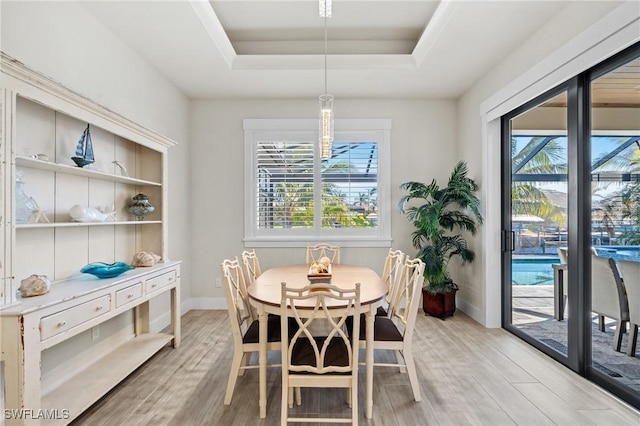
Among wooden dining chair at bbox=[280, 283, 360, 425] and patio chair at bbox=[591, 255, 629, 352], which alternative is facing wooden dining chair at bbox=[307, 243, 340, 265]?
wooden dining chair at bbox=[280, 283, 360, 425]

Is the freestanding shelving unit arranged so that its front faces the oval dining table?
yes

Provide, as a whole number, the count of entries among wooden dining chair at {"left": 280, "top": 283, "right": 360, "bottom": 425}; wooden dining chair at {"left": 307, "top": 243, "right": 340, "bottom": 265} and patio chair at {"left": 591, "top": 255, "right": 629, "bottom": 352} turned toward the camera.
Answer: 1

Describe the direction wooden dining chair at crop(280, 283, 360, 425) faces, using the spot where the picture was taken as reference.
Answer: facing away from the viewer

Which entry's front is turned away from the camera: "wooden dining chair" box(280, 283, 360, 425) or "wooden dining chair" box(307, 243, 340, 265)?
"wooden dining chair" box(280, 283, 360, 425)

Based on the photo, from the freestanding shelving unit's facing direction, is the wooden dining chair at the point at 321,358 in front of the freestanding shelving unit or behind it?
in front

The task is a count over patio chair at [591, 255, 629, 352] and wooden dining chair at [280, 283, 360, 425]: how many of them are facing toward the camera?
0

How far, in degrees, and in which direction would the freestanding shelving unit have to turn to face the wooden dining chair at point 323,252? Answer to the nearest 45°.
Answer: approximately 45° to its left

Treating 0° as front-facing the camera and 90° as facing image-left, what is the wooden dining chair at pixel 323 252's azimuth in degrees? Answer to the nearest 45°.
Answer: approximately 0°

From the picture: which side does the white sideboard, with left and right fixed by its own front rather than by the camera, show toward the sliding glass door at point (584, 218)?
front

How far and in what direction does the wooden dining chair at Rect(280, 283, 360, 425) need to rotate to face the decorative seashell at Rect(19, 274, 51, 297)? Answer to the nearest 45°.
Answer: approximately 90° to its left

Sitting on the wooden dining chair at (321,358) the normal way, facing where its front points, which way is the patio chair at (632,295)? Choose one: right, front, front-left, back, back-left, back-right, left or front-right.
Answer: right

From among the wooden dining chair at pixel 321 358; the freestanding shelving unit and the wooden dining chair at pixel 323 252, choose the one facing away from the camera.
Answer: the wooden dining chair at pixel 321 358

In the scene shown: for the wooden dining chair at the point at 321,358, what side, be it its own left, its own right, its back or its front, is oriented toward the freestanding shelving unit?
left
